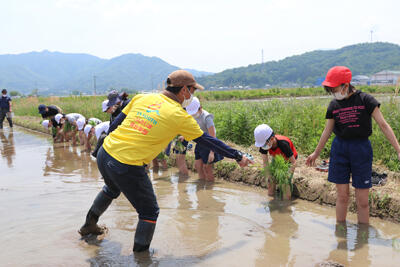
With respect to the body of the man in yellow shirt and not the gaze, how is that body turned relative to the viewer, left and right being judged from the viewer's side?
facing away from the viewer and to the right of the viewer

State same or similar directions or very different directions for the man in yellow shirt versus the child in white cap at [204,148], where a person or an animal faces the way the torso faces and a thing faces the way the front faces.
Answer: very different directions

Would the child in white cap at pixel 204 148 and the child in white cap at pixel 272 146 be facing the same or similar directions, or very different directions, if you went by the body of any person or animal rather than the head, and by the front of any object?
same or similar directions

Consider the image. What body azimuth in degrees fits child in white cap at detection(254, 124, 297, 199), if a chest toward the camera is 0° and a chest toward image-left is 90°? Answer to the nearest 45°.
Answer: approximately 45°

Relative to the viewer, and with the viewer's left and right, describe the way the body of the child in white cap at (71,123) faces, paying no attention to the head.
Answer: facing to the left of the viewer

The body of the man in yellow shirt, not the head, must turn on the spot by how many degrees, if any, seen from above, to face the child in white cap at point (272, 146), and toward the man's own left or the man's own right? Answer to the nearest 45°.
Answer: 0° — they already face them

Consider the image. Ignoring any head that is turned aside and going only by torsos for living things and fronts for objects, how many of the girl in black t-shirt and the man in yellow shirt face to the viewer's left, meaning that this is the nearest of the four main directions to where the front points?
0

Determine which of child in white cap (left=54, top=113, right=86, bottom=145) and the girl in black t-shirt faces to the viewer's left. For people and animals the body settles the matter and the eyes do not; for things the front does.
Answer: the child in white cap

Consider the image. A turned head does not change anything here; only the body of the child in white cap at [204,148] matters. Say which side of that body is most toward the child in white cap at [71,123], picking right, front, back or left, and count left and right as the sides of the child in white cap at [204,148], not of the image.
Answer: right

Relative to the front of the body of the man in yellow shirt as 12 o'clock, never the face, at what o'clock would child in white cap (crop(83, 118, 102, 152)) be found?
The child in white cap is roughly at 10 o'clock from the man in yellow shirt.

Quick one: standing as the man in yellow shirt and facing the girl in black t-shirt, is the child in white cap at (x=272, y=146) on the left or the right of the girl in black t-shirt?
left

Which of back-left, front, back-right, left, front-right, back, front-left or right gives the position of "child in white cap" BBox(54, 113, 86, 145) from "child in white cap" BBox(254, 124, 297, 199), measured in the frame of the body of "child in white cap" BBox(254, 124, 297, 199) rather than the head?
right

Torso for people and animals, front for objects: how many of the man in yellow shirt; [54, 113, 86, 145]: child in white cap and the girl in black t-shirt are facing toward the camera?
1

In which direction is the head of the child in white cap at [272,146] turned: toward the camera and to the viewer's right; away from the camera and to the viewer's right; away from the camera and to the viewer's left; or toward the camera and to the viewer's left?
toward the camera and to the viewer's left

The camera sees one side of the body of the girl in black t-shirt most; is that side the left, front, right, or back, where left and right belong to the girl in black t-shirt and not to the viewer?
front
